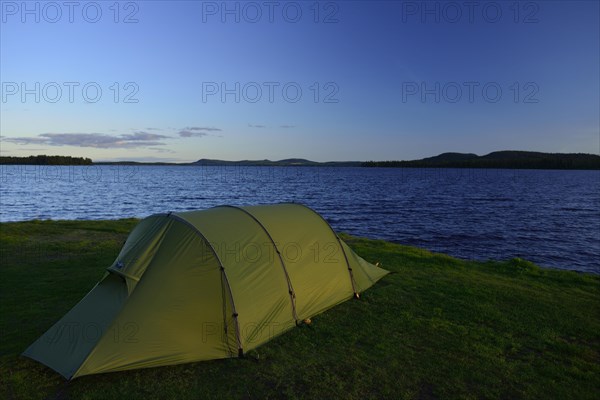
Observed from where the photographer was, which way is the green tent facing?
facing the viewer and to the left of the viewer
